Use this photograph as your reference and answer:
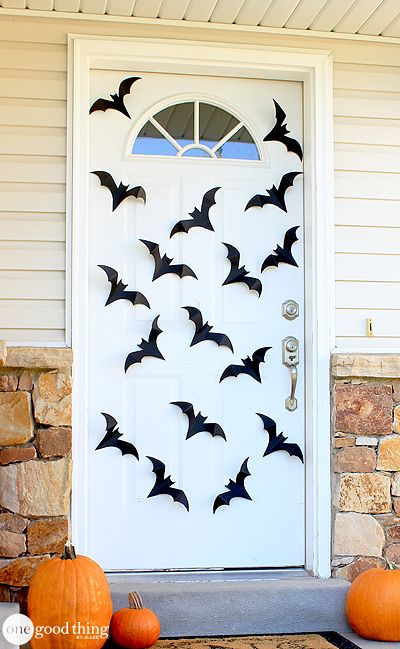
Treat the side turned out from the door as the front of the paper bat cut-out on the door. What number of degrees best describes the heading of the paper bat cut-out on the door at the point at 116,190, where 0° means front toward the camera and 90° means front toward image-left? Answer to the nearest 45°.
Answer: approximately 0°

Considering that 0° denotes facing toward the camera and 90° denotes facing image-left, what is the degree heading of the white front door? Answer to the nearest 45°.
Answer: approximately 0°
